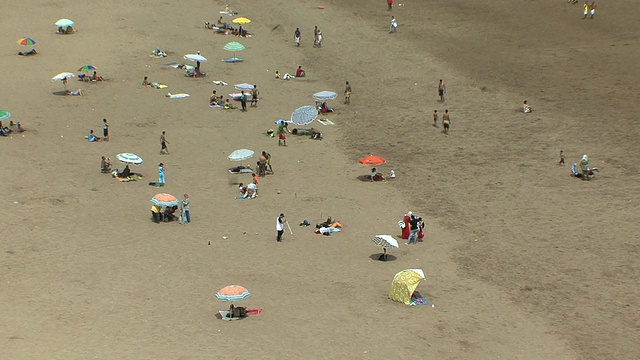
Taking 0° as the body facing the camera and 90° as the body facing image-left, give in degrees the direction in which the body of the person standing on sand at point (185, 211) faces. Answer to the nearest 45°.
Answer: approximately 90°

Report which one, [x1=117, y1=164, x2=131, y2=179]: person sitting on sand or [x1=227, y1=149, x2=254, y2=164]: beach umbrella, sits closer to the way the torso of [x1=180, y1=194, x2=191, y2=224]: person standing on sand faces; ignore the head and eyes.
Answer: the person sitting on sand

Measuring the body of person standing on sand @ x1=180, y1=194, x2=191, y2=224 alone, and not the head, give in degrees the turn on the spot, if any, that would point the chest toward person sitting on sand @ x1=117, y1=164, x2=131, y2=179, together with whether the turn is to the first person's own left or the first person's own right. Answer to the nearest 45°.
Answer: approximately 45° to the first person's own right

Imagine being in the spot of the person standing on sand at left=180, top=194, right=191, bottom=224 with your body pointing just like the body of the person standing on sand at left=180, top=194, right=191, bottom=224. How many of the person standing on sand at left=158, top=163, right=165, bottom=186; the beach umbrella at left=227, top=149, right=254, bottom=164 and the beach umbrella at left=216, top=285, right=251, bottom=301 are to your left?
1

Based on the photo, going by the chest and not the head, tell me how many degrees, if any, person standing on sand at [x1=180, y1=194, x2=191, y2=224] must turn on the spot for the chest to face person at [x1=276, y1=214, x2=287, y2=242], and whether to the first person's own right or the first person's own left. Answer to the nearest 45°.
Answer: approximately 135° to the first person's own left

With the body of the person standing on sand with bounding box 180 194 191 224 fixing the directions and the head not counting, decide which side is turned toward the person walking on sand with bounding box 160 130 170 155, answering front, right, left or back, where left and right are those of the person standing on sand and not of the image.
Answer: right

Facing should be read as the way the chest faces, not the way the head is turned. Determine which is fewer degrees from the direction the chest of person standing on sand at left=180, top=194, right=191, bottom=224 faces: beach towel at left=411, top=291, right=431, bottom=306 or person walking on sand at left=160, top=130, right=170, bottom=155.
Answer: the person walking on sand

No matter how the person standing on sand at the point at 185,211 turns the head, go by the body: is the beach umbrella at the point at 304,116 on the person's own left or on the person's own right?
on the person's own right

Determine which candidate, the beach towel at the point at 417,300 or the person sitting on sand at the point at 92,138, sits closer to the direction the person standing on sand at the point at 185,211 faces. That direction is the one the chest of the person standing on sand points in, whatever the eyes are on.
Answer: the person sitting on sand

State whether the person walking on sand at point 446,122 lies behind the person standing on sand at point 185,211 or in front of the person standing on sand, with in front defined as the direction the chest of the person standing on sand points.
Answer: behind

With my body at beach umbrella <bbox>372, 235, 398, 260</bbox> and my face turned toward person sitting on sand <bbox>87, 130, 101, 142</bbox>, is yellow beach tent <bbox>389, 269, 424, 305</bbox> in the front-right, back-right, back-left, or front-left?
back-left

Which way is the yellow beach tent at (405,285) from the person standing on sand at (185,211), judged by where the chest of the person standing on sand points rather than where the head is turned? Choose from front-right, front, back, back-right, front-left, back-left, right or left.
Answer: back-left

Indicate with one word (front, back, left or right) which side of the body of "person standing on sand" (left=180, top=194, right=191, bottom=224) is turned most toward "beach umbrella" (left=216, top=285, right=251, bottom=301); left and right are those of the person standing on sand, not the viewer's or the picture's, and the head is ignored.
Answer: left
